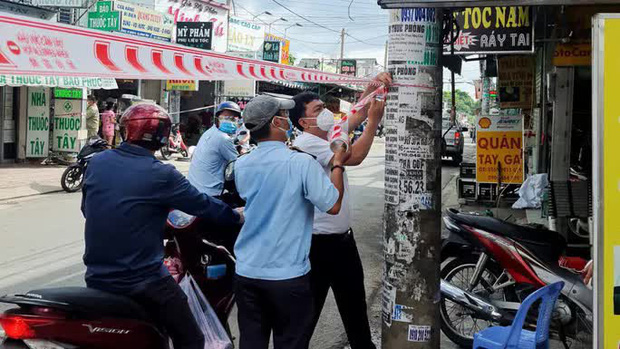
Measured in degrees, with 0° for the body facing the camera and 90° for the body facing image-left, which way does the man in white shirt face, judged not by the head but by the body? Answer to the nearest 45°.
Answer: approximately 270°

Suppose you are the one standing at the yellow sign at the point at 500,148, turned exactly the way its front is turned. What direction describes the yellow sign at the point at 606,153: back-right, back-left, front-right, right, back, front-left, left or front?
front

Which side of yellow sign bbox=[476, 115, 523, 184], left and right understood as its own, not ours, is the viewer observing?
front

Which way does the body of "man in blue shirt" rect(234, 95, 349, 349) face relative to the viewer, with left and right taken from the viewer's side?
facing away from the viewer and to the right of the viewer

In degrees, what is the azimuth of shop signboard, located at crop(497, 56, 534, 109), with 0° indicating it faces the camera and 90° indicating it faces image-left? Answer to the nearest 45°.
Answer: approximately 0°

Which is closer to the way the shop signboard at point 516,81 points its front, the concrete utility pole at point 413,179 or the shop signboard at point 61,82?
the concrete utility pole

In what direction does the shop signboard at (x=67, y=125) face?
toward the camera

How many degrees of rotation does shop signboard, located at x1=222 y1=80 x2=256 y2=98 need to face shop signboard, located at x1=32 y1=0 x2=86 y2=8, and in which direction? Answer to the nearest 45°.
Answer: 0° — it already faces it

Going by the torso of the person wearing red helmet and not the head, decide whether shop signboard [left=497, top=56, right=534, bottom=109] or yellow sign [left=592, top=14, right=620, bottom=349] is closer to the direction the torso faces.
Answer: the shop signboard

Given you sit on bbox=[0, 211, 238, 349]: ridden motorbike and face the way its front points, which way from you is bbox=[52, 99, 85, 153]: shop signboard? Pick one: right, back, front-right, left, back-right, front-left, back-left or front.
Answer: front-left

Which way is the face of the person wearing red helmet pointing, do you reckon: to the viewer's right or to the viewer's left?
to the viewer's right

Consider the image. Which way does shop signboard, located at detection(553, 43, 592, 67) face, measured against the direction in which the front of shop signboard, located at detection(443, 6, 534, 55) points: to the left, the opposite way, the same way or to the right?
the same way

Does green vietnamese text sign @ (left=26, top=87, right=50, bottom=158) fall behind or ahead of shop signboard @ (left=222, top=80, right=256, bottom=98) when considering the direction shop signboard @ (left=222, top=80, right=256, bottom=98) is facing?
ahead

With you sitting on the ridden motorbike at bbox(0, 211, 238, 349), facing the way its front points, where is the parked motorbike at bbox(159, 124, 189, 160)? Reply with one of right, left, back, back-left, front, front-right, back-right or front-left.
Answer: front-left

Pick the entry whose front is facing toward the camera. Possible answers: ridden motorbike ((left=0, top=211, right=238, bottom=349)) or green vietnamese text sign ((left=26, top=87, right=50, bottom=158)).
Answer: the green vietnamese text sign
